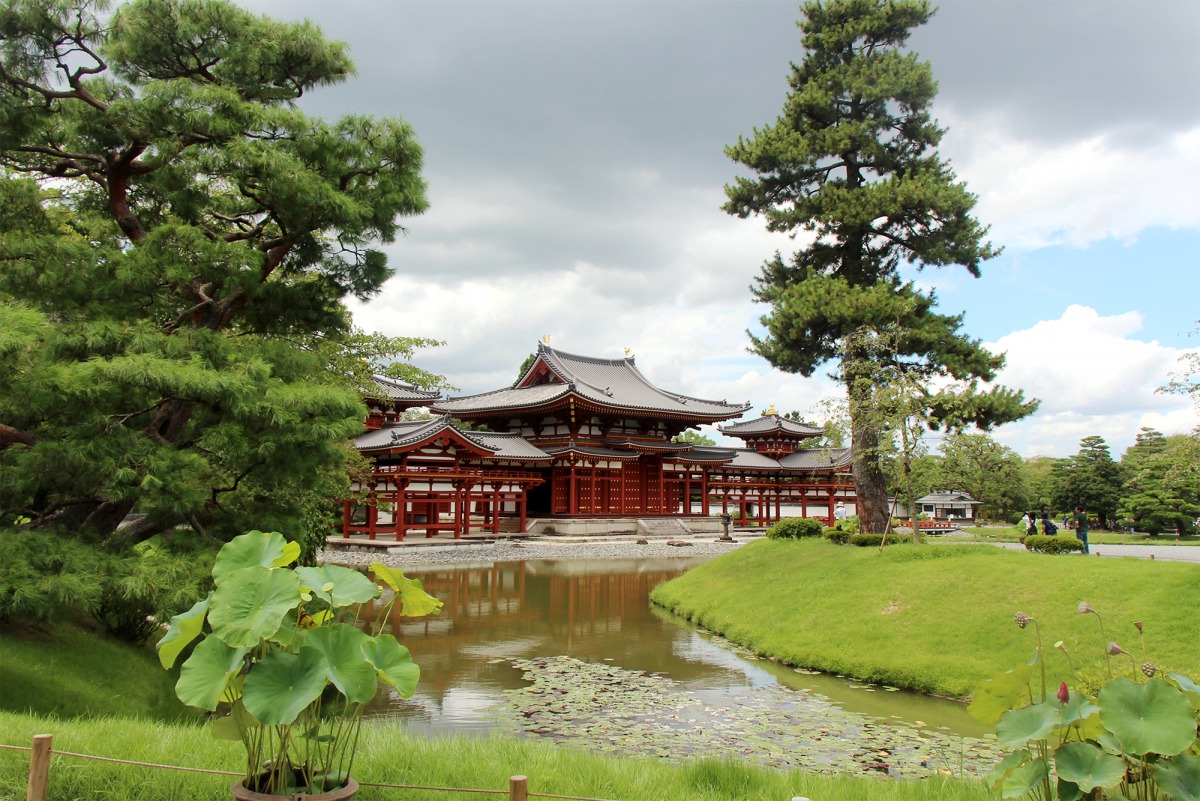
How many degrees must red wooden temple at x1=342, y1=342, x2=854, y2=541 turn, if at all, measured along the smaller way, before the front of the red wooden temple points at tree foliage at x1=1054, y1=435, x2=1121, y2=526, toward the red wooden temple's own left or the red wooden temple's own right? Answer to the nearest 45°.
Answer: approximately 45° to the red wooden temple's own left

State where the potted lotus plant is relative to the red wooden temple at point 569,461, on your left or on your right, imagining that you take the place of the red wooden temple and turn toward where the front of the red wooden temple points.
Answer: on your right

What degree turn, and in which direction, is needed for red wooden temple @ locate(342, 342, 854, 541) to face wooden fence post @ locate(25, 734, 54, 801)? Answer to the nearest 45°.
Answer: approximately 45° to its right

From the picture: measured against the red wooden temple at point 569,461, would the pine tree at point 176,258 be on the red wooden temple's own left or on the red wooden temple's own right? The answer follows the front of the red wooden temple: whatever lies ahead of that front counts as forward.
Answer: on the red wooden temple's own right

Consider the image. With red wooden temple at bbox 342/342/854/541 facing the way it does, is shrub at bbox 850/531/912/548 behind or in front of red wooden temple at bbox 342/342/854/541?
in front

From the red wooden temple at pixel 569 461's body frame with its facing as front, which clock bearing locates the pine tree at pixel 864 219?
The pine tree is roughly at 1 o'clock from the red wooden temple.

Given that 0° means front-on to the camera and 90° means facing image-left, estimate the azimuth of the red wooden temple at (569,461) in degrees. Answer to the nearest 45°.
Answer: approximately 315°

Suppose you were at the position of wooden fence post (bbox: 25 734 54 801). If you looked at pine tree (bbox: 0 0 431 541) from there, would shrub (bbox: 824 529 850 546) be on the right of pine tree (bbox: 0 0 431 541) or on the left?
right

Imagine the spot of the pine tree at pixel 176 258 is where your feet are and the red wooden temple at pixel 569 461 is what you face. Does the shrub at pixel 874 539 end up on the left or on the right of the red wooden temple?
right

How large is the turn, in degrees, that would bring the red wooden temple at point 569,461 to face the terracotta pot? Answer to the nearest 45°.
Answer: approximately 45° to its right

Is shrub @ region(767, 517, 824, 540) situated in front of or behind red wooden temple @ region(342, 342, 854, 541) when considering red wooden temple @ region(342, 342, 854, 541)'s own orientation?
in front

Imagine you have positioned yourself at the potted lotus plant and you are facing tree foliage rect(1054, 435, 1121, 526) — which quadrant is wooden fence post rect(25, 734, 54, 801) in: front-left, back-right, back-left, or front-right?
back-left
